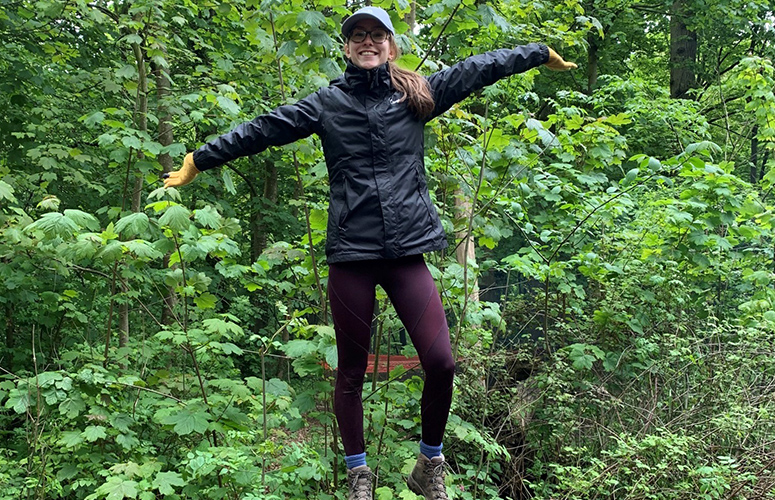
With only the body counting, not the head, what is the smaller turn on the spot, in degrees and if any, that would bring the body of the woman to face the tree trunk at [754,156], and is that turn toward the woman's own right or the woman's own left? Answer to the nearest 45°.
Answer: approximately 135° to the woman's own left

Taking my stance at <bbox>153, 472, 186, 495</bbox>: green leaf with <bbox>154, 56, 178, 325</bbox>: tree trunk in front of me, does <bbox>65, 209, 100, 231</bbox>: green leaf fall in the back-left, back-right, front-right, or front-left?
front-left

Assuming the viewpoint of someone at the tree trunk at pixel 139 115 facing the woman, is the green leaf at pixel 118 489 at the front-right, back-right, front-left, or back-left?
front-right

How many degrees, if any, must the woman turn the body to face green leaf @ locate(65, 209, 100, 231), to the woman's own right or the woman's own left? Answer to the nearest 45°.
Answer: approximately 135° to the woman's own right

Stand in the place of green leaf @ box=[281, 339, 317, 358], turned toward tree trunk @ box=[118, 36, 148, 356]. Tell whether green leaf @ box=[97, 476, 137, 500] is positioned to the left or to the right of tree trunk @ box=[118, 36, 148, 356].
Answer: left

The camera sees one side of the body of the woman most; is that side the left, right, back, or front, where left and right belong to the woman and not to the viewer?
front

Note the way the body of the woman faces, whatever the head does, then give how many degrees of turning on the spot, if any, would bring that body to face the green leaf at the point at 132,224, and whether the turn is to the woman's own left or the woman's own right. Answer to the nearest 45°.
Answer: approximately 135° to the woman's own right

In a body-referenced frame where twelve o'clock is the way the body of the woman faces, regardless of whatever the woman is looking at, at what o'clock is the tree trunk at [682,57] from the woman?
The tree trunk is roughly at 7 o'clock from the woman.

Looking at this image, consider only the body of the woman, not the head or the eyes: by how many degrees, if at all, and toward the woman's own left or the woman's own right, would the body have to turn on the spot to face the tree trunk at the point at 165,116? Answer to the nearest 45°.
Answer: approximately 135° to the woman's own right
